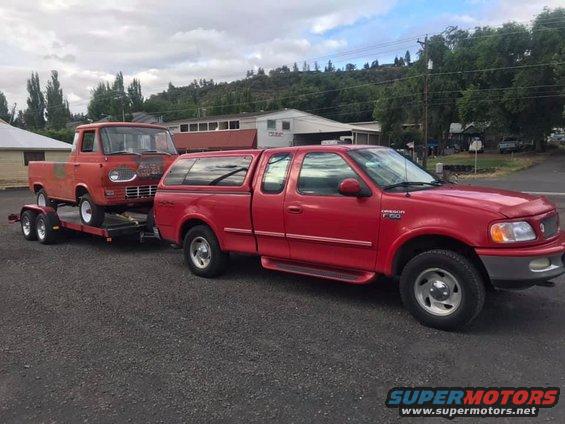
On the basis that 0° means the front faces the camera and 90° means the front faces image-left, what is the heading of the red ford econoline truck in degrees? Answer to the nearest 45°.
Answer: approximately 315°

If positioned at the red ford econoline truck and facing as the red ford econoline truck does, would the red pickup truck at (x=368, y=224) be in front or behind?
in front
